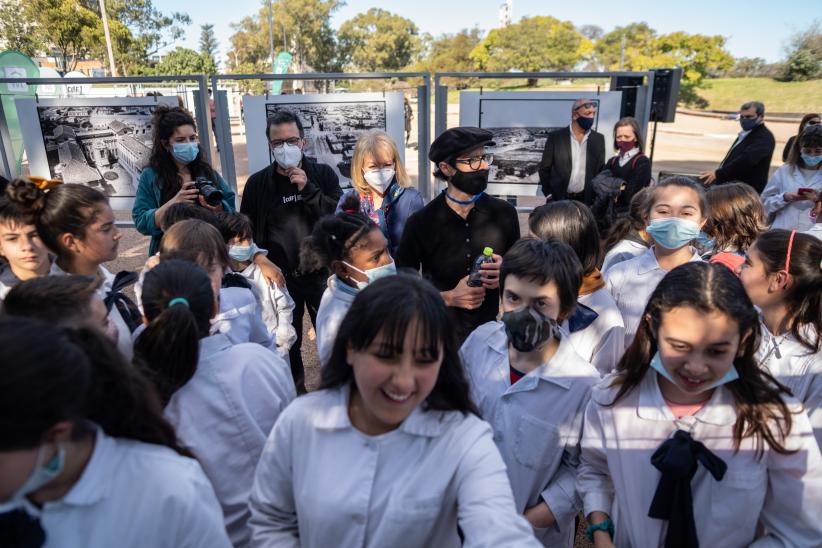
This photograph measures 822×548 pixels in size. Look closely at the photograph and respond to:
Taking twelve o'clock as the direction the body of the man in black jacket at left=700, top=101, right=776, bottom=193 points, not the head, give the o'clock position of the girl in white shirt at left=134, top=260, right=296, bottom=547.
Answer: The girl in white shirt is roughly at 11 o'clock from the man in black jacket.

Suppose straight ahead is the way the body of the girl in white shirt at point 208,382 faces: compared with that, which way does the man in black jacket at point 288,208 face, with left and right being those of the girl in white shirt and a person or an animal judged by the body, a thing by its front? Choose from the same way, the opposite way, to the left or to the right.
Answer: the opposite way

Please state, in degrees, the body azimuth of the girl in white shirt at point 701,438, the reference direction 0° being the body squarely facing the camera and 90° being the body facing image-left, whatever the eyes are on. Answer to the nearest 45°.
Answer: approximately 0°

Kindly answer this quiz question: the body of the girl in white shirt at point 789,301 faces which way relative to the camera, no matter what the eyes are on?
to the viewer's left

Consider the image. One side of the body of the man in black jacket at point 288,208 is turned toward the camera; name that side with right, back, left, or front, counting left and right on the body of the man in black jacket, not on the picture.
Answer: front

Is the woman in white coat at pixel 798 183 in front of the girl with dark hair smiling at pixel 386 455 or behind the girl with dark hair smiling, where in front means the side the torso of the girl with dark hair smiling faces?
behind

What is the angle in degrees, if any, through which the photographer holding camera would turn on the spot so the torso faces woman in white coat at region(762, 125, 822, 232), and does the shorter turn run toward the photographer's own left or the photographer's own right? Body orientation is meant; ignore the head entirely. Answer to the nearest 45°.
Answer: approximately 45° to the photographer's own left

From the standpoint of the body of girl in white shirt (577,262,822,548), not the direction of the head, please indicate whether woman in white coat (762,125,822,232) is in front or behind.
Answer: behind

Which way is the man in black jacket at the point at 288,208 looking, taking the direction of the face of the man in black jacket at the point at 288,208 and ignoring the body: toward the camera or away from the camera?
toward the camera

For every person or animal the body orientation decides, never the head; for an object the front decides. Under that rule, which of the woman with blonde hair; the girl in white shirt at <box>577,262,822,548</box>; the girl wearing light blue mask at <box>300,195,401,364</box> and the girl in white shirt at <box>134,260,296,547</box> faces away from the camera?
the girl in white shirt at <box>134,260,296,547</box>

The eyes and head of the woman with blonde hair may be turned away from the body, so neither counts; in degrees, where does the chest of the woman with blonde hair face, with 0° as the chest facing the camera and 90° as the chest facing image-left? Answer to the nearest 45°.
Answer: approximately 0°

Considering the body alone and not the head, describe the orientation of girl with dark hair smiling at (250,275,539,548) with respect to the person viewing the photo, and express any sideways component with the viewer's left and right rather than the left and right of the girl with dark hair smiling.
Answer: facing the viewer

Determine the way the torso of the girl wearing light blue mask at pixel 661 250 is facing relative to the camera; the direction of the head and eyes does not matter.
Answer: toward the camera

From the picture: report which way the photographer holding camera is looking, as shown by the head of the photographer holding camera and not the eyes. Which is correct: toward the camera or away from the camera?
toward the camera

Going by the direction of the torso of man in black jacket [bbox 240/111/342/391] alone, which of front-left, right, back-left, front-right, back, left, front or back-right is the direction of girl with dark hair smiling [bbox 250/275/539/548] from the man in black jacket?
front

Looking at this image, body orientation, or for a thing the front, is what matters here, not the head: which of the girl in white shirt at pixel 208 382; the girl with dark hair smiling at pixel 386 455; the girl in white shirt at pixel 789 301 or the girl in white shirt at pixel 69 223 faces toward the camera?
the girl with dark hair smiling

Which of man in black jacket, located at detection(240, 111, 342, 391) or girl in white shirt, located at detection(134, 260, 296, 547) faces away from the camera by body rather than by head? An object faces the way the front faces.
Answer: the girl in white shirt
